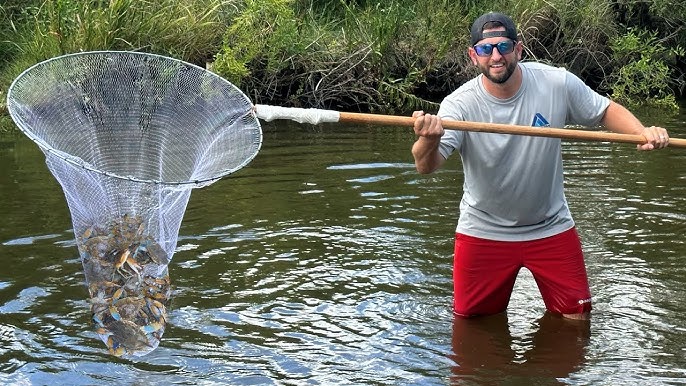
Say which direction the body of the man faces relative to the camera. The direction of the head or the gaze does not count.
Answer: toward the camera

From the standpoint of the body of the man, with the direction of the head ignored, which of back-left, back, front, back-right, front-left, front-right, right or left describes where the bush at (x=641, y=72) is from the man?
back
